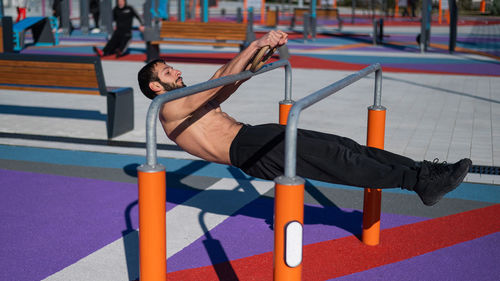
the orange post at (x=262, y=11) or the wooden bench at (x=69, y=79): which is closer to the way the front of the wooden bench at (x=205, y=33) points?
the wooden bench

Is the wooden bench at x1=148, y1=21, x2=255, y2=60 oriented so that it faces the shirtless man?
yes

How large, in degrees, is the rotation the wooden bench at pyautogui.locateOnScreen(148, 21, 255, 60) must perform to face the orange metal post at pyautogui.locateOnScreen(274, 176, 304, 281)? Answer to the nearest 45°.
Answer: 0° — it already faces it

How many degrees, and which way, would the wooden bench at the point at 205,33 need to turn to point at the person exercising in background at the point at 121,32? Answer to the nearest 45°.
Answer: approximately 135° to its right

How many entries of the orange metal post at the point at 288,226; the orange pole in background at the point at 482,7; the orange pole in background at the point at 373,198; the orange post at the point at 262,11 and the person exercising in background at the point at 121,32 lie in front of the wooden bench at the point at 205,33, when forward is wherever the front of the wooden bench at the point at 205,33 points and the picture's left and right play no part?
2

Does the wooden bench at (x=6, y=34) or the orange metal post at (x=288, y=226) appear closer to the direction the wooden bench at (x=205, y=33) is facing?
the orange metal post

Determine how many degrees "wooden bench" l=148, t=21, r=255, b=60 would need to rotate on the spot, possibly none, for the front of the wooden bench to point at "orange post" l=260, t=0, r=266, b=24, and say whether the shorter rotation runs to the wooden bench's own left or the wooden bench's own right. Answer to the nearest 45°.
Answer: approximately 180°

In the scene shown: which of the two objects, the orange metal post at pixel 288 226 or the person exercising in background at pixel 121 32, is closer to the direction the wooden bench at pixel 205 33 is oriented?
the orange metal post

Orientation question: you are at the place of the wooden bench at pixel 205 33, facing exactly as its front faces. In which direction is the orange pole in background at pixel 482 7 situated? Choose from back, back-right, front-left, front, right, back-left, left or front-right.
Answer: back-left

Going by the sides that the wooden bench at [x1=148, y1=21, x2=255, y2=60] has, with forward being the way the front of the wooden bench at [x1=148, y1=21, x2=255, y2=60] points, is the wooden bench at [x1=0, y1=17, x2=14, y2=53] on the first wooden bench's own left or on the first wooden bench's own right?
on the first wooden bench's own right

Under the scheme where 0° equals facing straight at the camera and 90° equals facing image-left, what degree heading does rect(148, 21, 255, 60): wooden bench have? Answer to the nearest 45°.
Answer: approximately 0°

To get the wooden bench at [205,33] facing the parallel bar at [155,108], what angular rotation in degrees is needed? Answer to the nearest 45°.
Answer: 0° — it already faces it
